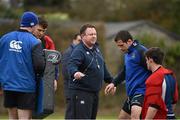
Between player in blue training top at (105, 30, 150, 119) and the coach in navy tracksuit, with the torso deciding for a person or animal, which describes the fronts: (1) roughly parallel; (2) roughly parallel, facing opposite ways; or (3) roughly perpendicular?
roughly perpendicular

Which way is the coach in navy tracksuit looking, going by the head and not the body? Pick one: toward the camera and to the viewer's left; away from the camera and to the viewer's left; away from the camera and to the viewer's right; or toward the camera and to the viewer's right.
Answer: toward the camera and to the viewer's right

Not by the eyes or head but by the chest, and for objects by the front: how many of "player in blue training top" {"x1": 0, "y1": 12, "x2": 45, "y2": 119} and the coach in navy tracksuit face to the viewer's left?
0

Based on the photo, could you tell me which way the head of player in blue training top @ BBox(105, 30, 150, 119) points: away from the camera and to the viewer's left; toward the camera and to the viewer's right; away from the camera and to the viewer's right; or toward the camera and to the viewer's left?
toward the camera and to the viewer's left

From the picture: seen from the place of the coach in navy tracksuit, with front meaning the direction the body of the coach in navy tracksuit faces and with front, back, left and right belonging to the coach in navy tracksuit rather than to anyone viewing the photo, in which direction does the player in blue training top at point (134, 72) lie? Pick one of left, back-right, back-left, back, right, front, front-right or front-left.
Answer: front-left

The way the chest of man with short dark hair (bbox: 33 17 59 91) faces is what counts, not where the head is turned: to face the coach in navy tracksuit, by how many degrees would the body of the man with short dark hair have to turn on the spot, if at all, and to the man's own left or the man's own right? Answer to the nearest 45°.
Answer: approximately 90° to the man's own left
